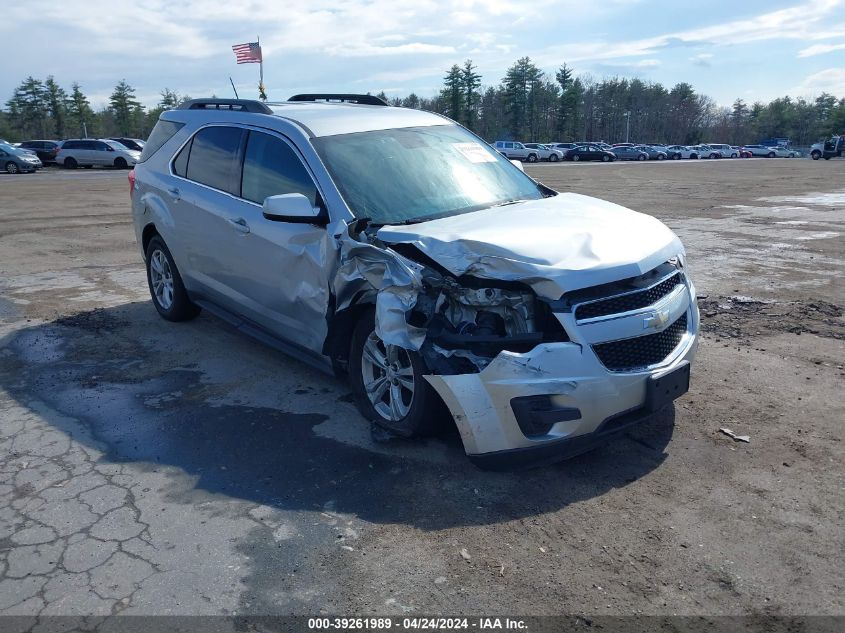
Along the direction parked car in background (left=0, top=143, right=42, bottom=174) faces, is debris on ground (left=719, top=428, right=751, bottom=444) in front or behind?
in front

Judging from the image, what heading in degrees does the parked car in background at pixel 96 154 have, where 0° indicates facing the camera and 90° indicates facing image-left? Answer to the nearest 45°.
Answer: approximately 270°

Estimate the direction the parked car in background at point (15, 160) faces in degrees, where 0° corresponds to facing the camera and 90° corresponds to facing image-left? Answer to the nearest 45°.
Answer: approximately 315°

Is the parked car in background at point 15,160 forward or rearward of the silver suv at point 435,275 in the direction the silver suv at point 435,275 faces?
rearward

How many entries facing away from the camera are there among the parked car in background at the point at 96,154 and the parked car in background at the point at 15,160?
0

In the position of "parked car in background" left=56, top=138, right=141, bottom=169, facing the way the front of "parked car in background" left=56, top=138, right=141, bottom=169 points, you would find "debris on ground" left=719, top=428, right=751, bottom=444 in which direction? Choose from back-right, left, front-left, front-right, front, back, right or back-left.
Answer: right

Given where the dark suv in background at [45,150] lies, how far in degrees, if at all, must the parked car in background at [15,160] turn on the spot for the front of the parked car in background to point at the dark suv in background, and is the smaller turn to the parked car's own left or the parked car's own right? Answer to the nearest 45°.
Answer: approximately 135° to the parked car's own left

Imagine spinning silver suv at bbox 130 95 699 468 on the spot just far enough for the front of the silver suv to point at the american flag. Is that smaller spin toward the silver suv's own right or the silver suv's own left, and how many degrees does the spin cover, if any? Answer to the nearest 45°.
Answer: approximately 135° to the silver suv's own left

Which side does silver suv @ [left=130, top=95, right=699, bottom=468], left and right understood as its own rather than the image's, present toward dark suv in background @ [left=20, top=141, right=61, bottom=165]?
back

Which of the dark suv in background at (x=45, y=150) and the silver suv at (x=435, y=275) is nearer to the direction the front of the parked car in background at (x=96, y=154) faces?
the silver suv

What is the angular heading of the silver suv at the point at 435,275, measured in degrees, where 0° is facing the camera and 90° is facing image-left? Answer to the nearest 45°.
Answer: approximately 315°

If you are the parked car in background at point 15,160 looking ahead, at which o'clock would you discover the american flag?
The american flag is roughly at 1 o'clock from the parked car in background.
